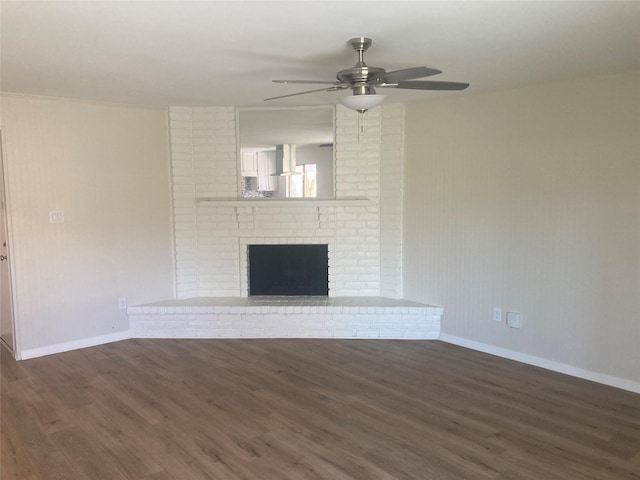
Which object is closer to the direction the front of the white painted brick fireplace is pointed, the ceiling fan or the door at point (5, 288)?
the ceiling fan

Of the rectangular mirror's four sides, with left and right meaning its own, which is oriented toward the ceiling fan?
front

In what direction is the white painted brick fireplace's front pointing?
toward the camera

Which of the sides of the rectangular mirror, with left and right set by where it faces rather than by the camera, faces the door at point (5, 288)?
right

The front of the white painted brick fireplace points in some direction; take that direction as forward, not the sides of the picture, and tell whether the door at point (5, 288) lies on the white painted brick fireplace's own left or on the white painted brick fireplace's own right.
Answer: on the white painted brick fireplace's own right

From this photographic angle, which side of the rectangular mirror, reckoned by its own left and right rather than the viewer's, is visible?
front
